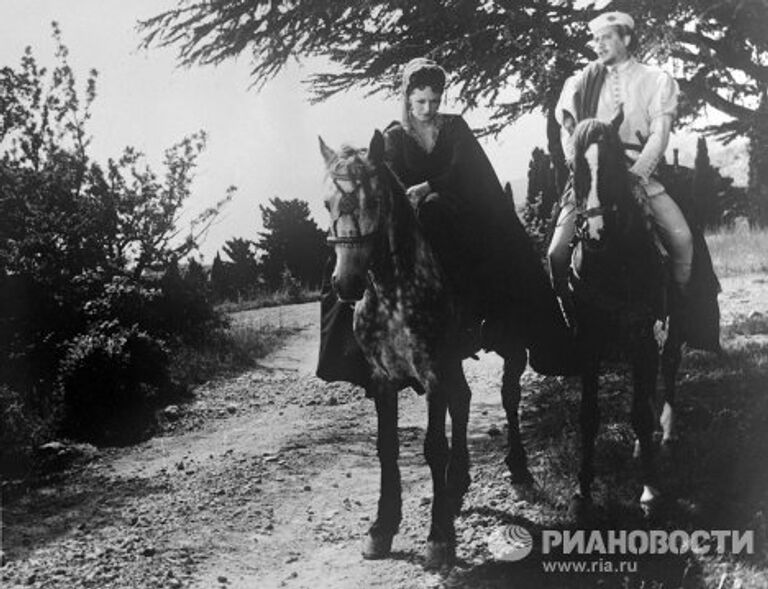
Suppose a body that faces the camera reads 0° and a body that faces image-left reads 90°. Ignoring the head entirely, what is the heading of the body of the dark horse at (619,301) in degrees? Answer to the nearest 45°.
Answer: approximately 0°

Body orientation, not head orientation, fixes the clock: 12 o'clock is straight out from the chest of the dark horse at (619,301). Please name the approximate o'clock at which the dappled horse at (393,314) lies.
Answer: the dappled horse at (393,314) is roughly at 2 o'clock from the dark horse at (619,301).

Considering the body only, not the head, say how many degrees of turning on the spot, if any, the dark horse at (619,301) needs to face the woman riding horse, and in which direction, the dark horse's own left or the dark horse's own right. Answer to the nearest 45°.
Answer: approximately 90° to the dark horse's own right

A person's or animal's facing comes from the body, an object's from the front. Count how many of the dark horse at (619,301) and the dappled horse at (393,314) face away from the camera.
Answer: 0

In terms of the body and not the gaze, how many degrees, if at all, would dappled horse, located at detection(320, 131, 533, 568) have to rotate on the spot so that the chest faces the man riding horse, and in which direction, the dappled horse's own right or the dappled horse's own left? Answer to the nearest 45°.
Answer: approximately 180°

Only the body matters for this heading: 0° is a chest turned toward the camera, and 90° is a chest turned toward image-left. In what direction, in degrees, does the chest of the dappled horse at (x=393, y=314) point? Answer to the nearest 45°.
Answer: approximately 45°
